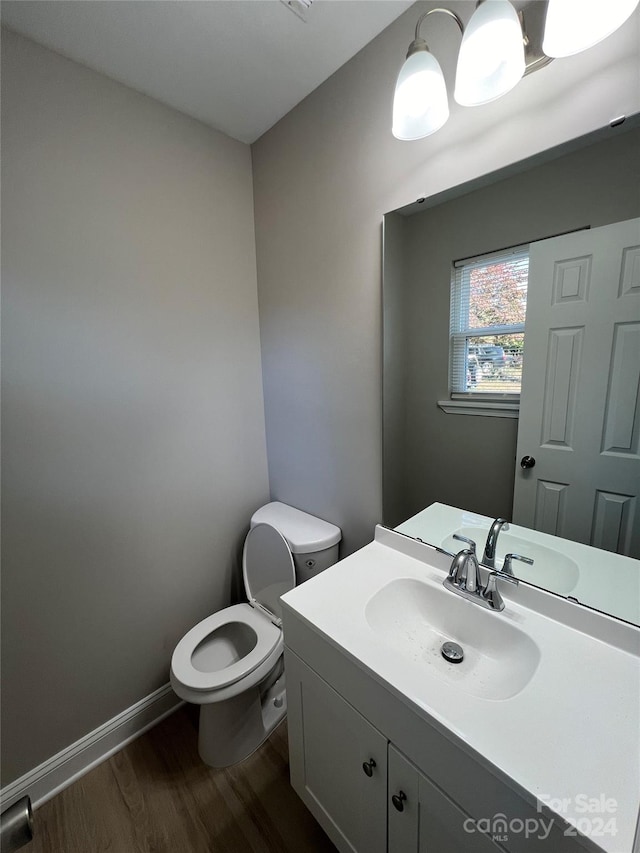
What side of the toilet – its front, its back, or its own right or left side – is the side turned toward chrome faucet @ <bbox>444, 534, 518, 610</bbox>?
left

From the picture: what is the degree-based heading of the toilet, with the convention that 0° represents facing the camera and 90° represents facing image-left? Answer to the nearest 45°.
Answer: approximately 45°

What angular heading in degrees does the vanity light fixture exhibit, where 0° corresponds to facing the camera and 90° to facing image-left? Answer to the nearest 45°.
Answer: approximately 45°

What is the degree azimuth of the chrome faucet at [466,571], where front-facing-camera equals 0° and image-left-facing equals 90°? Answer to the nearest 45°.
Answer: approximately 45°

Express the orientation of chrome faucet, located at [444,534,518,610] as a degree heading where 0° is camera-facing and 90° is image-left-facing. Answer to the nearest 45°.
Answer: approximately 45°
